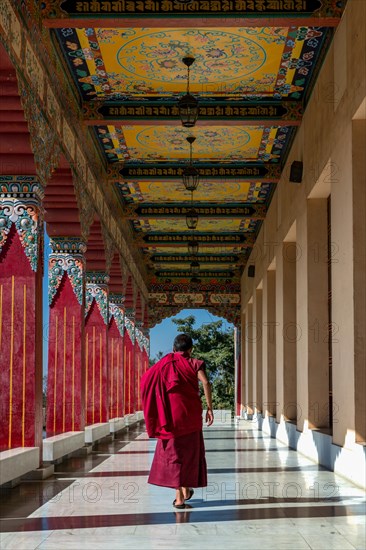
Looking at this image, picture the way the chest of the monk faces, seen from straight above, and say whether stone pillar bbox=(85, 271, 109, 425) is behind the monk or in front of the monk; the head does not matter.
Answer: in front

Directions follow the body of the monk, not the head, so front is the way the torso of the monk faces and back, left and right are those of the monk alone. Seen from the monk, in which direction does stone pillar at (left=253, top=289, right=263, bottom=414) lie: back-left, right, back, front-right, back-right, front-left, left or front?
front

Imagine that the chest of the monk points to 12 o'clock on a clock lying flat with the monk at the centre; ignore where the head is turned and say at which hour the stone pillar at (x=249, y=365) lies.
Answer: The stone pillar is roughly at 12 o'clock from the monk.

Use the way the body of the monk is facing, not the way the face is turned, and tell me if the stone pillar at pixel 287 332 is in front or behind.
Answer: in front

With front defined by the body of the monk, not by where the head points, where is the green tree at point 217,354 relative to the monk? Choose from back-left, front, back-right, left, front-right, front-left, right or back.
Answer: front

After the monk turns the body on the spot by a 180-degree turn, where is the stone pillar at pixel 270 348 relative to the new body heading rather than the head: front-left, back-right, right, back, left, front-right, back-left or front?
back

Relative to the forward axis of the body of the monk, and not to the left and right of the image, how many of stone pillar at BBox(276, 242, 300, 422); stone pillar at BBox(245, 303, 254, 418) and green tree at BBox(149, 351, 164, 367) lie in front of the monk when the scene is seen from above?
3

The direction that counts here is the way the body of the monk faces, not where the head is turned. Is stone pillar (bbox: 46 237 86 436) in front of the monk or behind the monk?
in front

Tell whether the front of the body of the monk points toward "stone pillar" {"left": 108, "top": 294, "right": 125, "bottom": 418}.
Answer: yes

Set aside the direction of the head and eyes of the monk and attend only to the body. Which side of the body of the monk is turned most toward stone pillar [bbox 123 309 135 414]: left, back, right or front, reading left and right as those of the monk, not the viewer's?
front

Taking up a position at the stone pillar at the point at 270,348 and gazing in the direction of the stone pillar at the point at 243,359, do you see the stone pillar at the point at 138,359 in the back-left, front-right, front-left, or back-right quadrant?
front-left

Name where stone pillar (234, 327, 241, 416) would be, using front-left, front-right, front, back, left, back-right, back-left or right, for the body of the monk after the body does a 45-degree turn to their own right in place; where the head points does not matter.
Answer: front-left

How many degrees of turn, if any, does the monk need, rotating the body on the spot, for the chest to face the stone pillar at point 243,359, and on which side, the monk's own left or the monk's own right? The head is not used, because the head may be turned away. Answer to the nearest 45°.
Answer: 0° — they already face it

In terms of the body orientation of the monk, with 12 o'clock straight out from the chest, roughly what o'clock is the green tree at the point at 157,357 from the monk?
The green tree is roughly at 12 o'clock from the monk.

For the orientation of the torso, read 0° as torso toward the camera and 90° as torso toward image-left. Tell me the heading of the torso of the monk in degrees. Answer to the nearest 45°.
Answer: approximately 180°

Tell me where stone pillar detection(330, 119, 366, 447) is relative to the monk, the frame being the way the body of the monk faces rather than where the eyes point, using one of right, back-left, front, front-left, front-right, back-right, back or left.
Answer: front-right

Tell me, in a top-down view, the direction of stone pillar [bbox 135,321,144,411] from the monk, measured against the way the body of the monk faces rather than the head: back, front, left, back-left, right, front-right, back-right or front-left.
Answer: front
